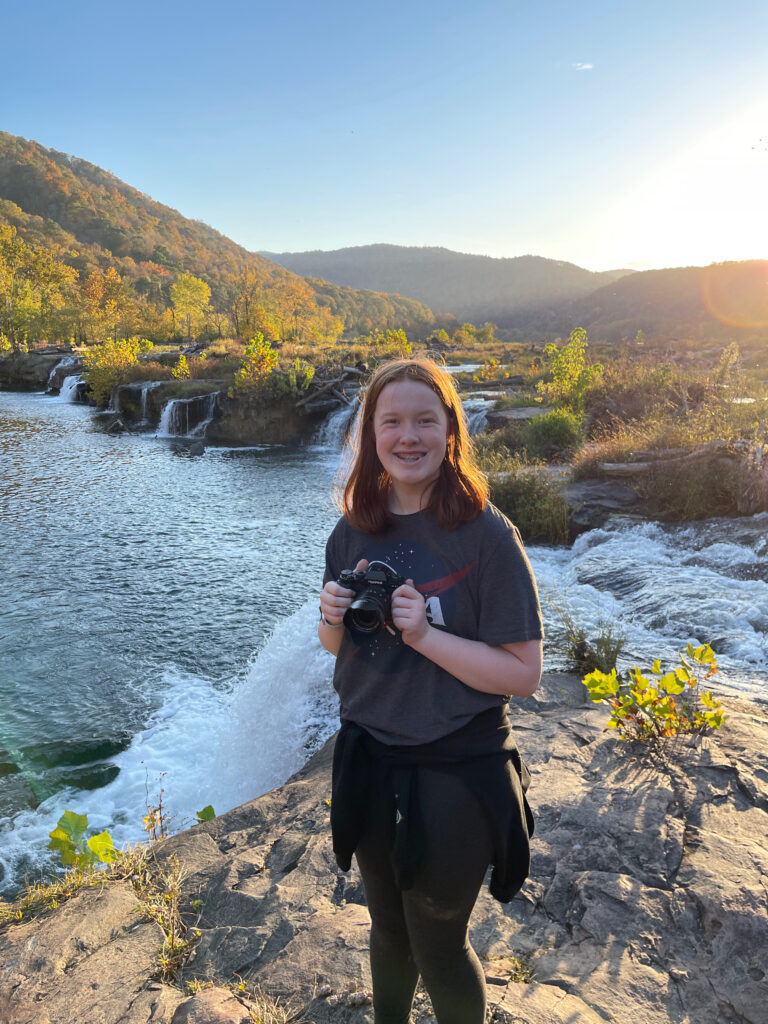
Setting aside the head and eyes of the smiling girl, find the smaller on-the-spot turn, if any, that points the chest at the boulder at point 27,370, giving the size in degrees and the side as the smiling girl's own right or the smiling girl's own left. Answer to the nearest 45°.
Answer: approximately 90° to the smiling girl's own right

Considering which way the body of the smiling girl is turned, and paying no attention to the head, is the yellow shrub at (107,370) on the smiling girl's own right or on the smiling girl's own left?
on the smiling girl's own right

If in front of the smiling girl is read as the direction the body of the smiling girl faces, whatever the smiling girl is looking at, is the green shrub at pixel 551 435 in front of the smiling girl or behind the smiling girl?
behind

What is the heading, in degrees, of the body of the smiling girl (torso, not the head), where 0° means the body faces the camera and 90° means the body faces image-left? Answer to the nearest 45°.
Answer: approximately 45°

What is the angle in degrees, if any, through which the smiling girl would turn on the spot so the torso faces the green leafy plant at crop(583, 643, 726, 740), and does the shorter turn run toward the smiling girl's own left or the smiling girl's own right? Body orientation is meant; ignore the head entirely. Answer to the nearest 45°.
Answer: approximately 180°

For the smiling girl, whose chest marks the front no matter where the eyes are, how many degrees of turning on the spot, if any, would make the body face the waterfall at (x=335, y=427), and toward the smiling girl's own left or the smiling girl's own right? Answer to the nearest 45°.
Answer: approximately 135° to the smiling girl's own right

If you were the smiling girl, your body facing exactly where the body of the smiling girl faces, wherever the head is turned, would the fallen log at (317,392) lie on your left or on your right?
on your right

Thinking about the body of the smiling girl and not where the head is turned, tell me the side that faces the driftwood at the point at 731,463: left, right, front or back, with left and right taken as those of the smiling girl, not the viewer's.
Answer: back

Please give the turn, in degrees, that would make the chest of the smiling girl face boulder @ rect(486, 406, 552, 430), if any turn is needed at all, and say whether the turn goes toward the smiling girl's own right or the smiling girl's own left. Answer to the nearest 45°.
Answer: approximately 135° to the smiling girl's own right
